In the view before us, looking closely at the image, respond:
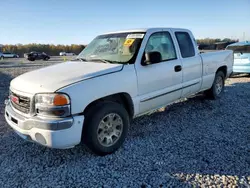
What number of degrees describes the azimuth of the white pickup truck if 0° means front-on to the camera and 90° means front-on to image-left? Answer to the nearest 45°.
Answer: approximately 45°

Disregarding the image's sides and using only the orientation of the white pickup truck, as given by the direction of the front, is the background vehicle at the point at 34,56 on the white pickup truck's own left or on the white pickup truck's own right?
on the white pickup truck's own right

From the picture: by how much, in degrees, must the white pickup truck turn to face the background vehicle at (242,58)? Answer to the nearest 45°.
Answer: approximately 180°
